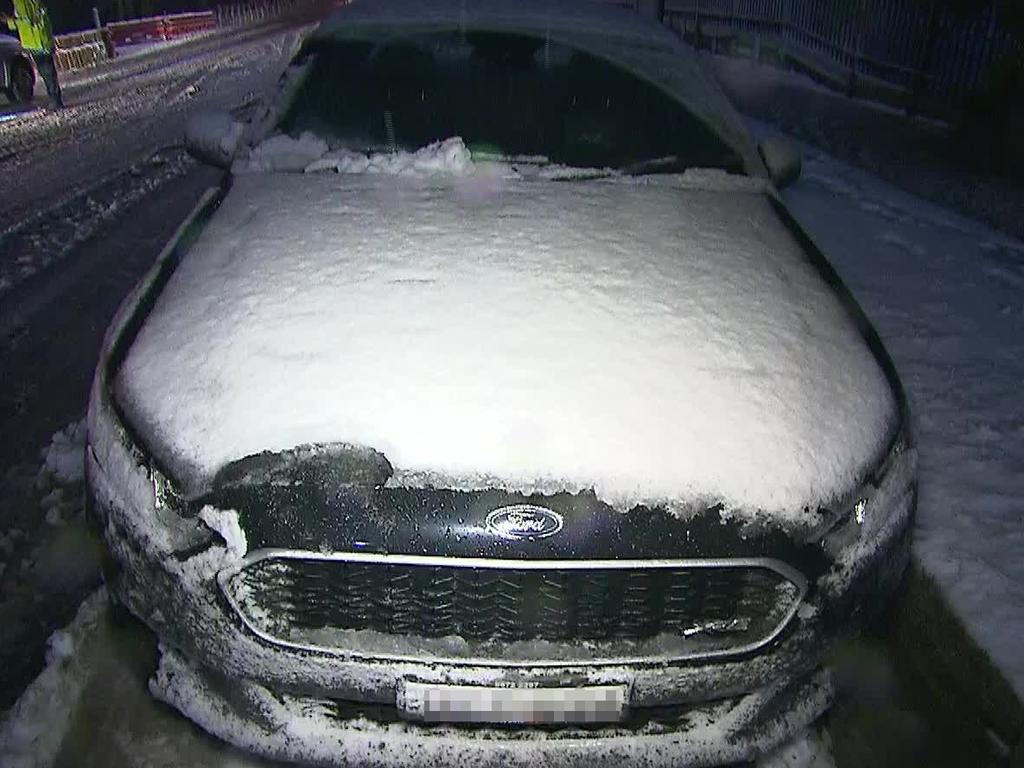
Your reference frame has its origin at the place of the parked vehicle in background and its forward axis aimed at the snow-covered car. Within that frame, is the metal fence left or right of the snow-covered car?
left

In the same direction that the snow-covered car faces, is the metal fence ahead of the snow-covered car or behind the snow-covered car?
behind

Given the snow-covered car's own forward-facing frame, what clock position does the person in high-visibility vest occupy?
The person in high-visibility vest is roughly at 5 o'clock from the snow-covered car.

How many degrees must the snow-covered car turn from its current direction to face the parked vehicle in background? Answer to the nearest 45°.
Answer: approximately 135° to its right

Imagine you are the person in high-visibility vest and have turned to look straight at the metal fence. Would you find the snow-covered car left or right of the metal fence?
right

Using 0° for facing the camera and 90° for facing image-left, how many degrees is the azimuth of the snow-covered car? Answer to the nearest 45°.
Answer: approximately 0°
